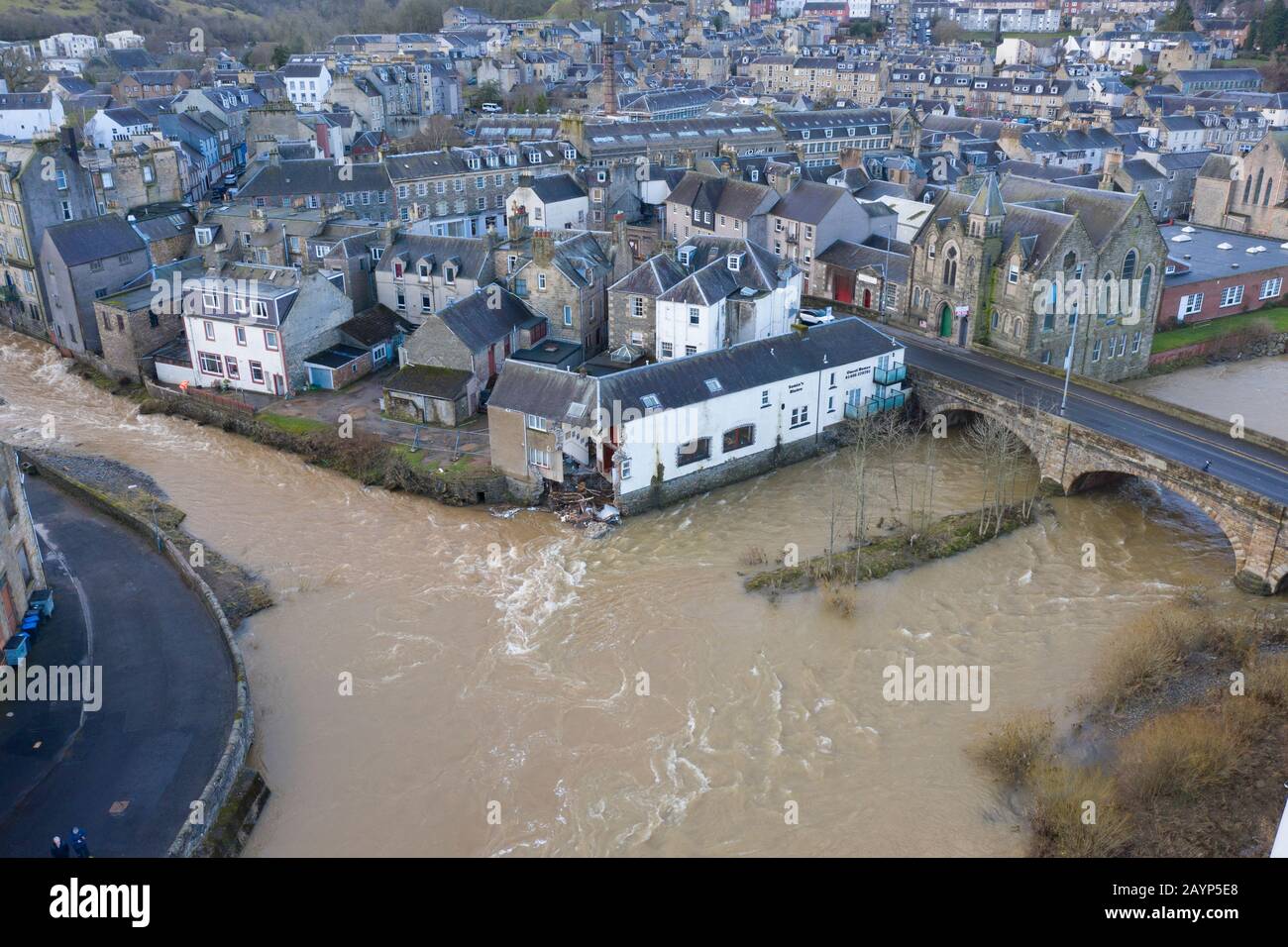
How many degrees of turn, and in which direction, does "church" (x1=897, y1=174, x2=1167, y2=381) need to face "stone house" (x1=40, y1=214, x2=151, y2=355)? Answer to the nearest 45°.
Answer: approximately 45° to its right

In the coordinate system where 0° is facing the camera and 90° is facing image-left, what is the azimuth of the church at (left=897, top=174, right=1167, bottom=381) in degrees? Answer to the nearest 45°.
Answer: approximately 45°

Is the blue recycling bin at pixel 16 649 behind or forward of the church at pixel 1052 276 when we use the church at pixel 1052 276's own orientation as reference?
forward

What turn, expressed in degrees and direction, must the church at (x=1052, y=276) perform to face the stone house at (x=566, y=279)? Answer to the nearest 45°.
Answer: approximately 45° to its right

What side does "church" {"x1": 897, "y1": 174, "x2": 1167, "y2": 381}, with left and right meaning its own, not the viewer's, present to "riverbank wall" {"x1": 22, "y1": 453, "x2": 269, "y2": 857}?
front

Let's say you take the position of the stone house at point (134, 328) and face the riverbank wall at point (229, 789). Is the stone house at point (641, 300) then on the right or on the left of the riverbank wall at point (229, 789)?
left

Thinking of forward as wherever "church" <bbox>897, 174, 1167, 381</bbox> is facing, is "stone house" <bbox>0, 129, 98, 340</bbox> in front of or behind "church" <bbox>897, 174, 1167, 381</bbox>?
in front

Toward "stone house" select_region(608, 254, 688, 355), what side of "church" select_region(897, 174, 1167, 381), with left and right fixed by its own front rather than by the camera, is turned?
front
